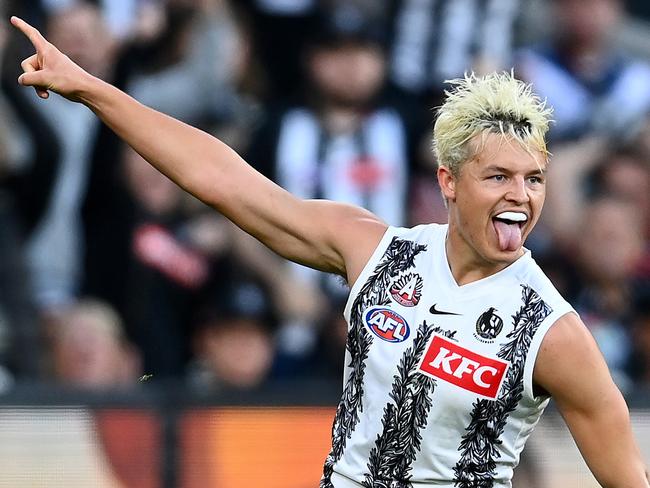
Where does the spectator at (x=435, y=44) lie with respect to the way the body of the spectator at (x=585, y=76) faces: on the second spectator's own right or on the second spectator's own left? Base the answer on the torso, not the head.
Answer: on the second spectator's own right

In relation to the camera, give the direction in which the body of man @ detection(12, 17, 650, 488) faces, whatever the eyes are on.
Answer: toward the camera

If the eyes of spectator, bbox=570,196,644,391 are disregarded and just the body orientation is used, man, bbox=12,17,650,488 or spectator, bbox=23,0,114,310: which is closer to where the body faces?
the man

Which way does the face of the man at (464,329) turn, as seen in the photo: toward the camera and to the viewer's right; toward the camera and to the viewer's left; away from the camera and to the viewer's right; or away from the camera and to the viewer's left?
toward the camera and to the viewer's right

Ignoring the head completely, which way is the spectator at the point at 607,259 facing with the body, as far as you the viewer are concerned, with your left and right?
facing the viewer

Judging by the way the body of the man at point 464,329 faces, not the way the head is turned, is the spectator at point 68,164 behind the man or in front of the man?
behind

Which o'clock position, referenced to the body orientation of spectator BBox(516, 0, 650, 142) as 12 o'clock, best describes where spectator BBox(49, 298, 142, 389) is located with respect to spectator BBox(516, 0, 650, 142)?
spectator BBox(49, 298, 142, 389) is roughly at 2 o'clock from spectator BBox(516, 0, 650, 142).

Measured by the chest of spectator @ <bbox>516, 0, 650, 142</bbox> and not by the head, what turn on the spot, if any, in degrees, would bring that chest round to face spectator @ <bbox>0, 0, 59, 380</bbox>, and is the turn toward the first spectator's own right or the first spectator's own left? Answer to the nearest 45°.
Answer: approximately 45° to the first spectator's own right

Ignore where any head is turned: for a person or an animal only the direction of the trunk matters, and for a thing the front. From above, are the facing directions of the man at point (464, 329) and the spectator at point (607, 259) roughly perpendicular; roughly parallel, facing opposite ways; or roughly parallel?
roughly parallel

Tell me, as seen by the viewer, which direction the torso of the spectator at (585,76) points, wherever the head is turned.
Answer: toward the camera

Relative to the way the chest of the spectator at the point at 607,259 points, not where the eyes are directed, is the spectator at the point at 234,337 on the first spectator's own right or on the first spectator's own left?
on the first spectator's own right

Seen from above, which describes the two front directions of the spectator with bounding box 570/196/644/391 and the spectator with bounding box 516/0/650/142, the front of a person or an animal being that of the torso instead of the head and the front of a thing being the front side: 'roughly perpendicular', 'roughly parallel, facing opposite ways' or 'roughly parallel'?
roughly parallel

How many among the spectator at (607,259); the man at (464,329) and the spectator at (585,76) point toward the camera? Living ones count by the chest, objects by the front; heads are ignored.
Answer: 3

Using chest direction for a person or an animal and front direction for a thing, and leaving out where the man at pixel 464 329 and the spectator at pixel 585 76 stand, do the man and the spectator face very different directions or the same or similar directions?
same or similar directions

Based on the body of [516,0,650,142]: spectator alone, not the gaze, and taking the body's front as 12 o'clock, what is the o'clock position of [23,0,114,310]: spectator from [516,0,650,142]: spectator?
[23,0,114,310]: spectator is roughly at 2 o'clock from [516,0,650,142]: spectator.
